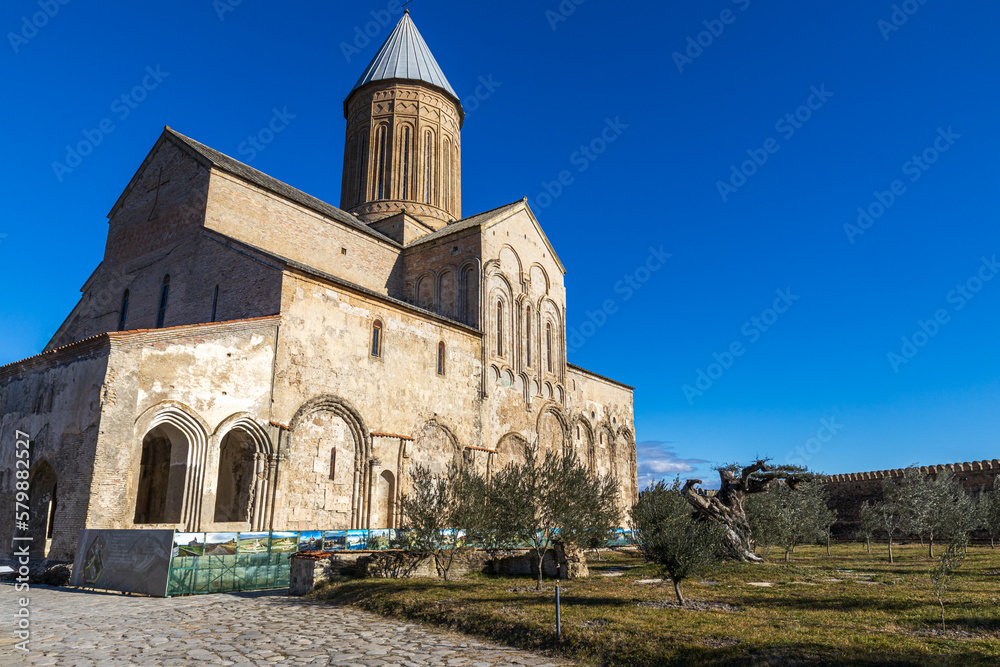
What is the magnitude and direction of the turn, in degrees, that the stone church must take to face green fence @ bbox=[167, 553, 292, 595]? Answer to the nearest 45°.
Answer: approximately 45° to its left

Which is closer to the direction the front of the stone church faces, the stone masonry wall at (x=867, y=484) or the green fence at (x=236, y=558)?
the green fence

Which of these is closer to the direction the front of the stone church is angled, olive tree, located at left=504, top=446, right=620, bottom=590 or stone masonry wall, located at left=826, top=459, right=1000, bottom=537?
the olive tree

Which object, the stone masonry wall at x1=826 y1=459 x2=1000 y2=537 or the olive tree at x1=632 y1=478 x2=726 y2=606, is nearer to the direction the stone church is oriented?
the olive tree

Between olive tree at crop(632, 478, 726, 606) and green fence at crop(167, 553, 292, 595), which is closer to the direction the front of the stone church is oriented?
the green fence

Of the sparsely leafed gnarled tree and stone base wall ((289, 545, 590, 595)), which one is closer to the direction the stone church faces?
the stone base wall

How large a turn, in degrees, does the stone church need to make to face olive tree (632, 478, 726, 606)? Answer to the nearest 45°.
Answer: approximately 90° to its left

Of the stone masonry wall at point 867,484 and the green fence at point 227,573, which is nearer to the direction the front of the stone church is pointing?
the green fence

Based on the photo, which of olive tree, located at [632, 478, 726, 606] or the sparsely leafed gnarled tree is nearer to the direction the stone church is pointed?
the olive tree

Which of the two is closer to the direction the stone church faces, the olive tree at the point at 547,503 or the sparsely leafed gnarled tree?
the olive tree

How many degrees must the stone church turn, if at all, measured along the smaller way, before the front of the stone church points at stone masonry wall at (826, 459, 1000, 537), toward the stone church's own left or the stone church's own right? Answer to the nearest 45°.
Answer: approximately 135° to the stone church's own left

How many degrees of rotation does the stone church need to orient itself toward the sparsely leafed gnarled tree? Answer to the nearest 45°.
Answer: approximately 135° to its left

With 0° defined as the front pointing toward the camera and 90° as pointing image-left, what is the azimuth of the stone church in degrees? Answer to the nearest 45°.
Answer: approximately 45°

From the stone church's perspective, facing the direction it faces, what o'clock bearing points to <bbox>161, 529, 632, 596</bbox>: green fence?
The green fence is roughly at 11 o'clock from the stone church.
